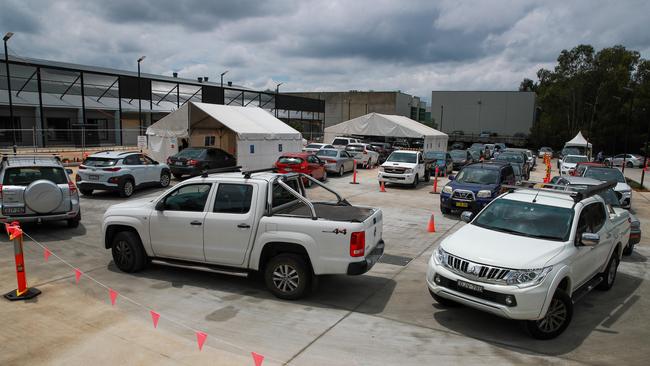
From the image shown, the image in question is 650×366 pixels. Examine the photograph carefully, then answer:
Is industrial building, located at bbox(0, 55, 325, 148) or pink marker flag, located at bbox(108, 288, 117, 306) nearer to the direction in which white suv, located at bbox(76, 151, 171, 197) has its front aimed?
the industrial building

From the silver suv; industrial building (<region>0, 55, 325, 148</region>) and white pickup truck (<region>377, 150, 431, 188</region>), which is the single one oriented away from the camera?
the silver suv

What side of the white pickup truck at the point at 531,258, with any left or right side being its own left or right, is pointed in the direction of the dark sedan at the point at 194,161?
right

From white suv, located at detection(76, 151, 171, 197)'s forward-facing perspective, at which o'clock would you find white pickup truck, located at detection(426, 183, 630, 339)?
The white pickup truck is roughly at 4 o'clock from the white suv.

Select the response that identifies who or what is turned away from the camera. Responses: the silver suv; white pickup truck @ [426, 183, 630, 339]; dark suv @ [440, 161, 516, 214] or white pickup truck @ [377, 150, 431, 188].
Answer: the silver suv

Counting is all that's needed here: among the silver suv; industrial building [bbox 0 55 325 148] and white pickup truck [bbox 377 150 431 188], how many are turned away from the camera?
1

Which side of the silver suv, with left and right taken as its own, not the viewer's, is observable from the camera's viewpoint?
back

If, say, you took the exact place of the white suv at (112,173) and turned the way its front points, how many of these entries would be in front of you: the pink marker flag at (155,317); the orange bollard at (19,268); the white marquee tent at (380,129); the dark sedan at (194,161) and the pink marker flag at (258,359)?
2

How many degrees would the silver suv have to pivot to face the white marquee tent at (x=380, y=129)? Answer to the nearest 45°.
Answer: approximately 45° to its right

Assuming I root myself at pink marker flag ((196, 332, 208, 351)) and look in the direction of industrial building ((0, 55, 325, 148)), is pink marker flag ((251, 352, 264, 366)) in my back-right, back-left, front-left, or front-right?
back-right

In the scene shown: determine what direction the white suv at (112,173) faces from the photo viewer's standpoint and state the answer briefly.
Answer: facing away from the viewer and to the right of the viewer

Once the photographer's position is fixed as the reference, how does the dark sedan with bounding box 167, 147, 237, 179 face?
facing away from the viewer and to the right of the viewer

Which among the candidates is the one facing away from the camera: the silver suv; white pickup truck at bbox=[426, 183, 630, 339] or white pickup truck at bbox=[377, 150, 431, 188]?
the silver suv

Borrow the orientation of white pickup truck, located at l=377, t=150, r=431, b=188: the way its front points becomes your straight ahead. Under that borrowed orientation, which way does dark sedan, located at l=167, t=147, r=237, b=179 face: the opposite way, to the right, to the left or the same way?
the opposite way

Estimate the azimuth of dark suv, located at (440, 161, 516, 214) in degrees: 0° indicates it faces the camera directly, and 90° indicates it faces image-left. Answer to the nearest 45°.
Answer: approximately 45°
